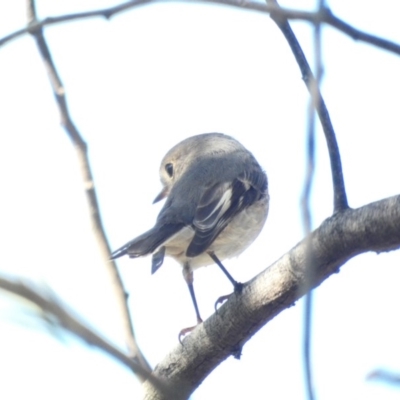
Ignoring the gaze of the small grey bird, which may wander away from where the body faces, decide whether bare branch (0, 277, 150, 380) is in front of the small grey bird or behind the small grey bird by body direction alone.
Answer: behind

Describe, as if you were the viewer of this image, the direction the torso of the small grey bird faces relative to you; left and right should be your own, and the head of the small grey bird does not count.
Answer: facing away from the viewer and to the right of the viewer
